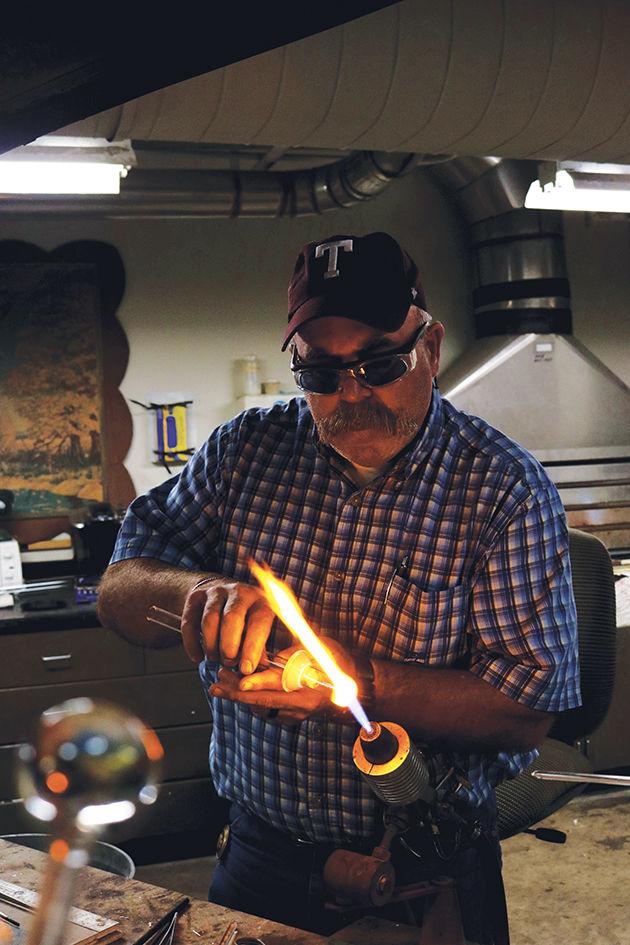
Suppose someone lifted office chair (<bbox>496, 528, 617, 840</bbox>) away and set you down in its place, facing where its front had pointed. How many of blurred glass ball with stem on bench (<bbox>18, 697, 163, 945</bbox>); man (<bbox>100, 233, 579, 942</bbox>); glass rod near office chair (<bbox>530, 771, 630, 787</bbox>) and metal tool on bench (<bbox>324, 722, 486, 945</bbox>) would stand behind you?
0

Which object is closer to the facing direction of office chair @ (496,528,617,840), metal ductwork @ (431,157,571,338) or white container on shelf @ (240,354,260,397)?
the white container on shelf

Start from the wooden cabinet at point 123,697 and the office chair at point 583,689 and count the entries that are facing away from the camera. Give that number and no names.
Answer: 0

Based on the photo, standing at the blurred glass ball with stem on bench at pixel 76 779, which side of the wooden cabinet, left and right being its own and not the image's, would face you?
front

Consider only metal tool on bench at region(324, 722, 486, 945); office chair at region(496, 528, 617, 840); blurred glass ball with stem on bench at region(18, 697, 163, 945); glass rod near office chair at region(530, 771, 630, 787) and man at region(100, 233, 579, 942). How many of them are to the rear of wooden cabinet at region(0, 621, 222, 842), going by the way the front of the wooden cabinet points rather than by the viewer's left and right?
0

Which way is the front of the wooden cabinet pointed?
toward the camera

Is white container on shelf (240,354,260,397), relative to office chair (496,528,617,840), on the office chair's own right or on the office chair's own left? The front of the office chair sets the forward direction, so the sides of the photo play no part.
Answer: on the office chair's own right

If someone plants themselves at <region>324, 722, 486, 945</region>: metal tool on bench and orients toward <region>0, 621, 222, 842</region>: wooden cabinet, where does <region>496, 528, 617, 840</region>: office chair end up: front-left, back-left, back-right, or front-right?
front-right

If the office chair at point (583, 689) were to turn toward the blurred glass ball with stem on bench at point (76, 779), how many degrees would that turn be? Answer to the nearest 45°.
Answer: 0° — it already faces it

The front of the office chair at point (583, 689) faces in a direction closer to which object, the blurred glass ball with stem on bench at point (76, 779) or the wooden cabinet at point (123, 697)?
the blurred glass ball with stem on bench

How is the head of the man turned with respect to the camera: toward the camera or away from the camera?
toward the camera

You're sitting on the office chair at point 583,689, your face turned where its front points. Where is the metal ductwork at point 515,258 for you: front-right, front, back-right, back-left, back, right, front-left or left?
back-right

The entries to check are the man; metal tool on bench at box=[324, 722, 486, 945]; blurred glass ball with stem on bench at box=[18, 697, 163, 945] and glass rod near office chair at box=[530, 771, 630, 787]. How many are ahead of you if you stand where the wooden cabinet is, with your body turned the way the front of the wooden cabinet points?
4

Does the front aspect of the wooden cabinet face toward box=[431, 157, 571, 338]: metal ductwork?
no

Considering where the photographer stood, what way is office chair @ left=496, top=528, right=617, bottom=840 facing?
facing the viewer and to the left of the viewer

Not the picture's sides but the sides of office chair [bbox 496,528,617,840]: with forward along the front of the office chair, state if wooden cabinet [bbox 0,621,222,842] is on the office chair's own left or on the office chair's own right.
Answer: on the office chair's own right

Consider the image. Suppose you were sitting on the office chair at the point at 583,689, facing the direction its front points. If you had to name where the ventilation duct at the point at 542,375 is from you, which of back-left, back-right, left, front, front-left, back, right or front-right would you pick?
back-right

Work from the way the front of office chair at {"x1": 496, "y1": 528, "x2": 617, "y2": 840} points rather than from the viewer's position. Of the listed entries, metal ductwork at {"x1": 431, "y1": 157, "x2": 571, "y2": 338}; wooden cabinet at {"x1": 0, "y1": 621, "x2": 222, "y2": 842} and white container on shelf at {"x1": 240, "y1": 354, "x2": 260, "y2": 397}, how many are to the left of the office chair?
0
